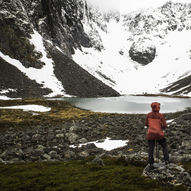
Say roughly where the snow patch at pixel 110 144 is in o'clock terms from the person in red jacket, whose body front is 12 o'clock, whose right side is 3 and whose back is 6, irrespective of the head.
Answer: The snow patch is roughly at 11 o'clock from the person in red jacket.

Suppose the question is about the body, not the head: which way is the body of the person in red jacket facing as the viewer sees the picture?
away from the camera
